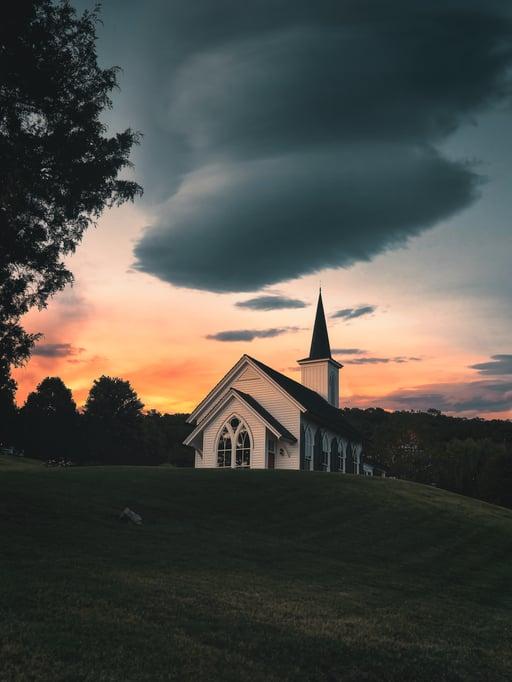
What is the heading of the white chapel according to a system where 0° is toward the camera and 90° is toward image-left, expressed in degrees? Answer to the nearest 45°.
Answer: approximately 45°
